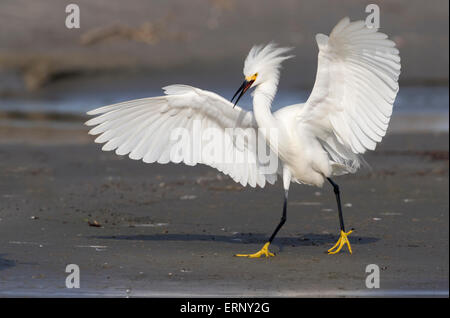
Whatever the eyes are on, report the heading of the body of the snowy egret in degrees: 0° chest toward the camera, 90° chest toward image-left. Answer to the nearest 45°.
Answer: approximately 45°

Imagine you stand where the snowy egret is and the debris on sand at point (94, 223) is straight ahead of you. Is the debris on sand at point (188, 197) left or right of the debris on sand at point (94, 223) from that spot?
right
